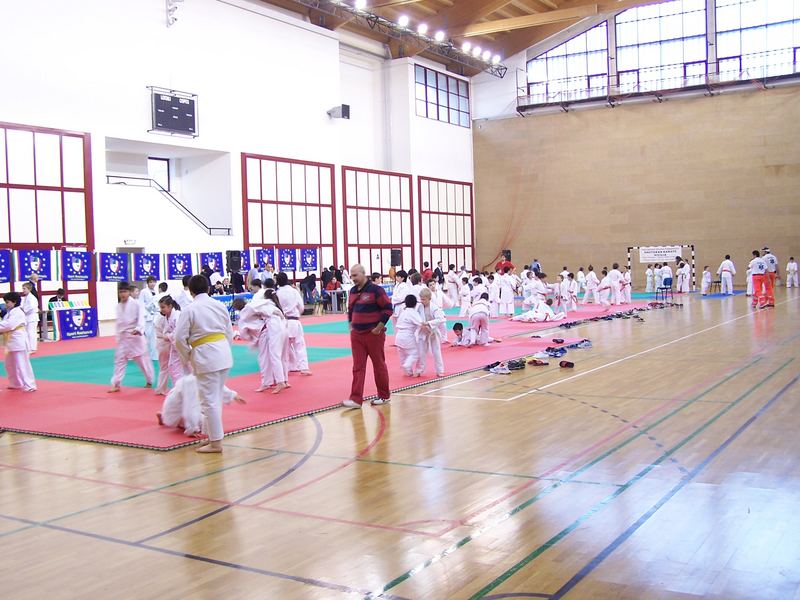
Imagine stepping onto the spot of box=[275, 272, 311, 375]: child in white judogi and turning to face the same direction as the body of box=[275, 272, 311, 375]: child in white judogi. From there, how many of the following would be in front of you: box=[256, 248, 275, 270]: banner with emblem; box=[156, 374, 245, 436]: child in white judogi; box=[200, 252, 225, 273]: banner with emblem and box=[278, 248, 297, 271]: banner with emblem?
3

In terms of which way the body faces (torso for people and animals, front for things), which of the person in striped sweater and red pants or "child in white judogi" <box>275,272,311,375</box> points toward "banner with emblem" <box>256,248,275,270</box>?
the child in white judogi

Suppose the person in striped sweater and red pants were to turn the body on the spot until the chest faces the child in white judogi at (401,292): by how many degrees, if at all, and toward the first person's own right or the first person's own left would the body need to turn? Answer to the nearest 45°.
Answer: approximately 135° to the first person's own right

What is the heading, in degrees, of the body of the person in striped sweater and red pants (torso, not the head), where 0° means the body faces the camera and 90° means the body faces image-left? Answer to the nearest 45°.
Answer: approximately 45°

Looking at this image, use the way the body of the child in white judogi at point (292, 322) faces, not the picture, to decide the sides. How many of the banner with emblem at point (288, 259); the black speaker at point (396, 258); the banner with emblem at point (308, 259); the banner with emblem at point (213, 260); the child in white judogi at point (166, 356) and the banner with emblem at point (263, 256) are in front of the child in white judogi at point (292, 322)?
5

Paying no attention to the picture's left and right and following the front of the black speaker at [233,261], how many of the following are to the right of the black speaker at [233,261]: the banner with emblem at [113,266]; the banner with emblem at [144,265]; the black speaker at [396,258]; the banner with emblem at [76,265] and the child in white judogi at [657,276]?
3
